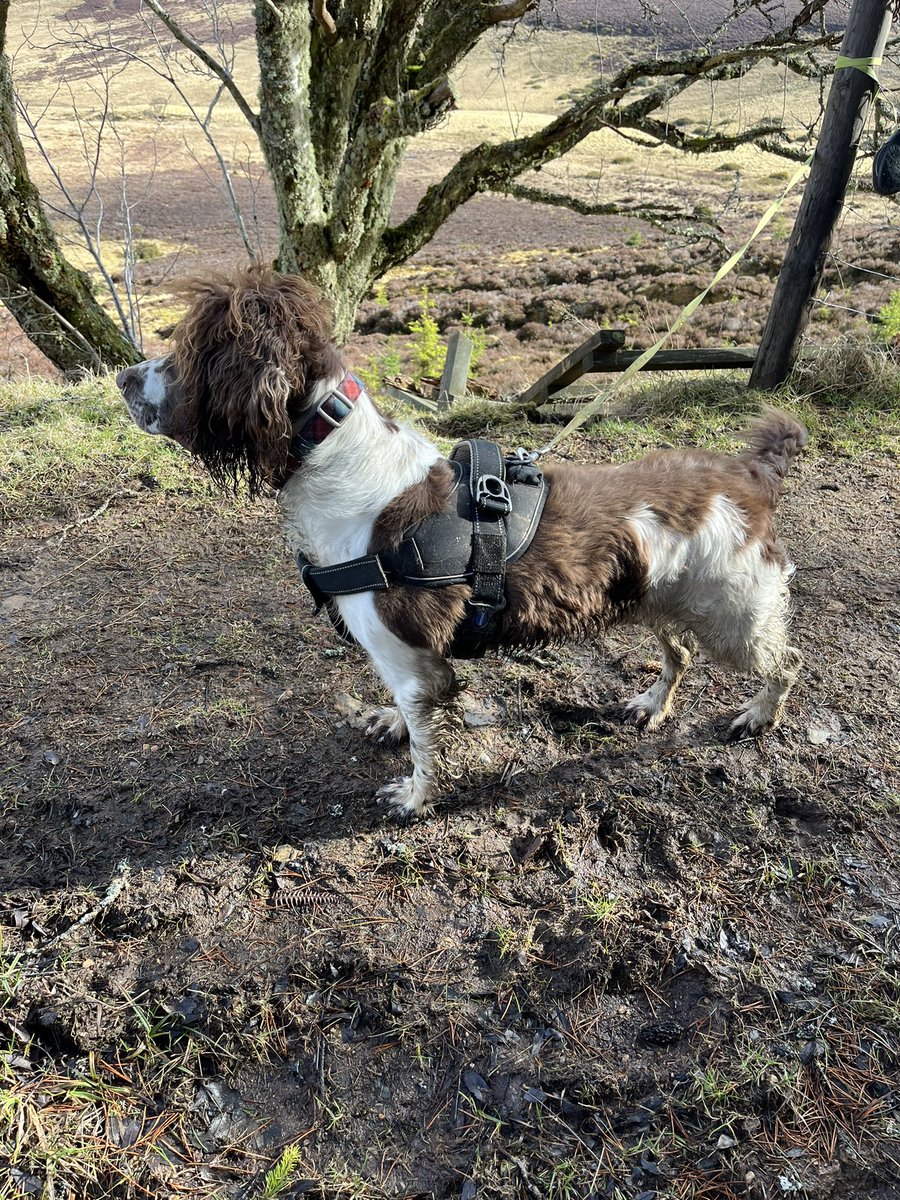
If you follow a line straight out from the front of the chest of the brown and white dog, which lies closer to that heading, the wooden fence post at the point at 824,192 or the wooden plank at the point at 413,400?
the wooden plank

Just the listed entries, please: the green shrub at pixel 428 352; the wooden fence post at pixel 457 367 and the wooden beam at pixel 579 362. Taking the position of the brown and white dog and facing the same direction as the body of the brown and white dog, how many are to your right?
3

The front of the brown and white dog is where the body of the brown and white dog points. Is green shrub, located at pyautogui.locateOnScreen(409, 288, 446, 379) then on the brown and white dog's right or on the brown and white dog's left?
on the brown and white dog's right

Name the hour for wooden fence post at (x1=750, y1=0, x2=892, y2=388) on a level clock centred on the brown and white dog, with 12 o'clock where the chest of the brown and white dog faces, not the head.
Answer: The wooden fence post is roughly at 4 o'clock from the brown and white dog.

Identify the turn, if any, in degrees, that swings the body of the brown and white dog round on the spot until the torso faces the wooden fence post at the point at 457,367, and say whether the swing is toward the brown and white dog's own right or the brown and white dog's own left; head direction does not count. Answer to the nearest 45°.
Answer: approximately 90° to the brown and white dog's own right

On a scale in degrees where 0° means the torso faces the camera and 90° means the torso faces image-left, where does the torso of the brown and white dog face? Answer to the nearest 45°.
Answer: approximately 90°

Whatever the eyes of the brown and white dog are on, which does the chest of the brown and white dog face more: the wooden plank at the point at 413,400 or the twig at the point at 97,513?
the twig

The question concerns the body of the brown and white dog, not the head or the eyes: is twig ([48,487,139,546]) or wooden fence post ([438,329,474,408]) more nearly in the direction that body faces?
the twig

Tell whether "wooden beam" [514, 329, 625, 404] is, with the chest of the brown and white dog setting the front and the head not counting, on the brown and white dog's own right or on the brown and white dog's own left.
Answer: on the brown and white dog's own right

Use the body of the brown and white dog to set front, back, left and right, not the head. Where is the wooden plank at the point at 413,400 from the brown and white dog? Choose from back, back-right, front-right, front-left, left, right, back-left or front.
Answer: right

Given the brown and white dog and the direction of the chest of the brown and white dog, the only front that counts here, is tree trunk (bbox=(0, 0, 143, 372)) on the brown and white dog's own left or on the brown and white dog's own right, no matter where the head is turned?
on the brown and white dog's own right
